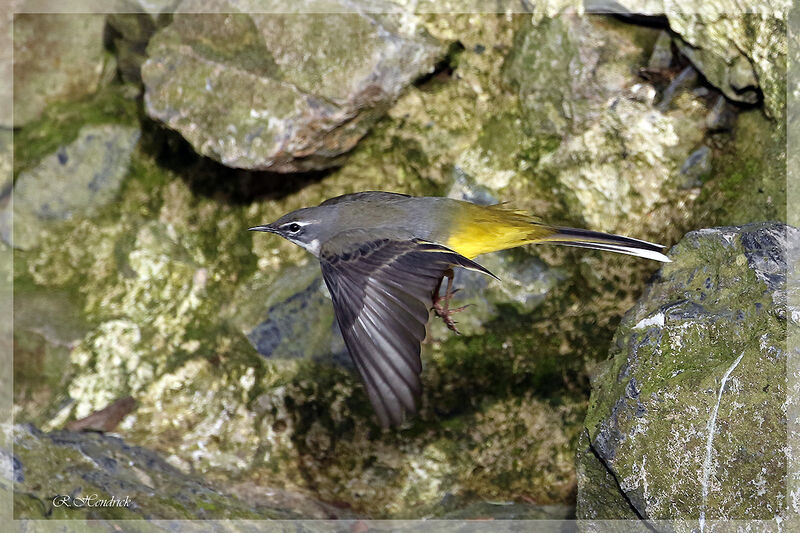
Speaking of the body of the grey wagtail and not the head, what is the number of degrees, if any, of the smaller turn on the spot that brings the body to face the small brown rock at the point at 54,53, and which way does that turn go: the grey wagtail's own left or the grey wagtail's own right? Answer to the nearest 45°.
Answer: approximately 45° to the grey wagtail's own right

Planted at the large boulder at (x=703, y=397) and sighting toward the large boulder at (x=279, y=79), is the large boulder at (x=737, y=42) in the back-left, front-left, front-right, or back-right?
front-right

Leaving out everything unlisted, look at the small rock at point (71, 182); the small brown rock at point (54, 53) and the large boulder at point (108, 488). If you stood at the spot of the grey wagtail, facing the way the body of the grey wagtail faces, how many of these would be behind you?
0

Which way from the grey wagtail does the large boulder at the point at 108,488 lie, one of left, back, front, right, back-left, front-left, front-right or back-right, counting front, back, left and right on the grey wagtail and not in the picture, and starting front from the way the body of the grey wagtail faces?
front

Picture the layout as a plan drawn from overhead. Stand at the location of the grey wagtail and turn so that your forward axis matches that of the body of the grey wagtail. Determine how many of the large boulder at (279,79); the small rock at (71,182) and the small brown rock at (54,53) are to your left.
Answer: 0

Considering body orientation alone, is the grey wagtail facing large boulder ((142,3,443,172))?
no

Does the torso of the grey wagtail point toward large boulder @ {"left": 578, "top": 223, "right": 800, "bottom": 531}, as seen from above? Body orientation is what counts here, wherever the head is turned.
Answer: no

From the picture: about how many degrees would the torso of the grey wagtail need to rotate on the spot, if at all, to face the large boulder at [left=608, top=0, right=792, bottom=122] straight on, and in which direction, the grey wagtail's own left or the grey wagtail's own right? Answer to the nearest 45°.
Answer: approximately 135° to the grey wagtail's own right

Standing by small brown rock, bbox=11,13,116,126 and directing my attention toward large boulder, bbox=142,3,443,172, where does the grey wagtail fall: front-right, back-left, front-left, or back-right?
front-right

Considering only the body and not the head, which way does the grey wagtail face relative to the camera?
to the viewer's left

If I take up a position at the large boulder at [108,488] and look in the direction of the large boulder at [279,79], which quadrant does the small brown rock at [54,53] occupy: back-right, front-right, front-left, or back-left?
front-left

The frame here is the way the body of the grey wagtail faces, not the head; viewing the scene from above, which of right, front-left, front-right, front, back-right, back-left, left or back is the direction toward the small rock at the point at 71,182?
front-right
